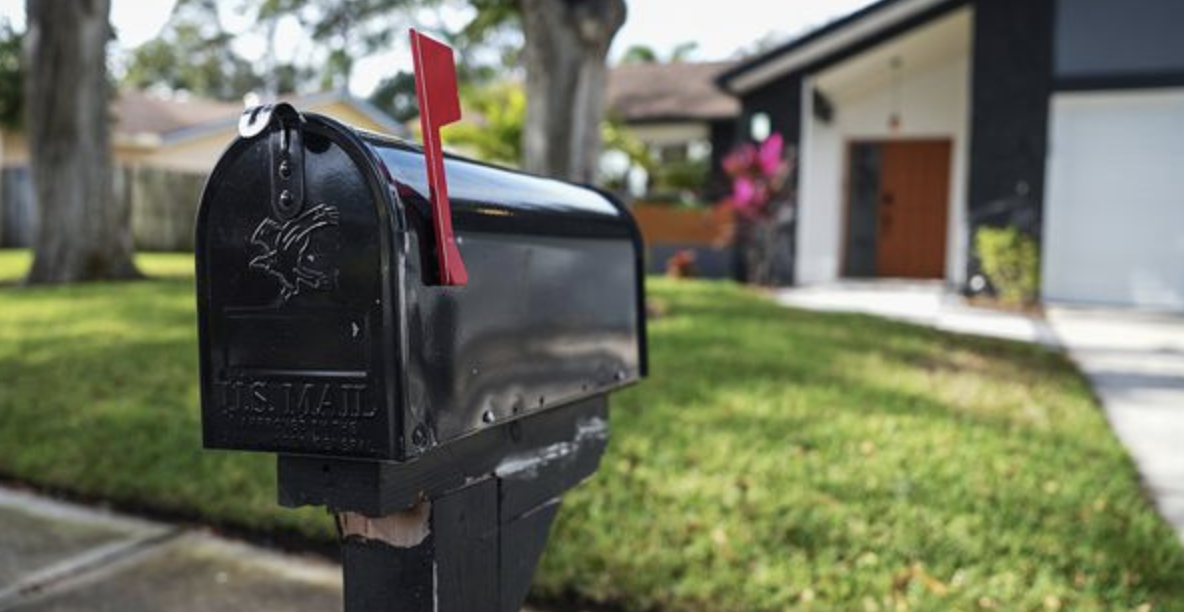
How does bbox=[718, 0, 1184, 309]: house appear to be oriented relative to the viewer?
toward the camera

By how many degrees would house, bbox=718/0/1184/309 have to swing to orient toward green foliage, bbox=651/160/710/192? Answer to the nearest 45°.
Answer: approximately 135° to its right

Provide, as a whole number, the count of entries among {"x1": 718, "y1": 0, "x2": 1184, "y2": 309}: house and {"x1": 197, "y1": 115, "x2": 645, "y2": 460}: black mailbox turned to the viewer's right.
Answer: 0

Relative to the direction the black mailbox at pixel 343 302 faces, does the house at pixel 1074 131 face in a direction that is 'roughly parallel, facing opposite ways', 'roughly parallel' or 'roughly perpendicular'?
roughly parallel

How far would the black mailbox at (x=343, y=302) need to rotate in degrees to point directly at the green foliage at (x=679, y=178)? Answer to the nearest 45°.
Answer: approximately 135° to its right

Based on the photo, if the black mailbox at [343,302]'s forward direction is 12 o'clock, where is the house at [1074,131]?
The house is roughly at 6 o'clock from the black mailbox.

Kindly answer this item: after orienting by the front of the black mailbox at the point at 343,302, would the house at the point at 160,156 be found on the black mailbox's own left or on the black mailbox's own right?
on the black mailbox's own right

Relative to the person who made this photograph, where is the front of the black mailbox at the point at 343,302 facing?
facing the viewer and to the left of the viewer

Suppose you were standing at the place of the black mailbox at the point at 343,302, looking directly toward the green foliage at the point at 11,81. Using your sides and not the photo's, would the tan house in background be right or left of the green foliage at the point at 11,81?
right

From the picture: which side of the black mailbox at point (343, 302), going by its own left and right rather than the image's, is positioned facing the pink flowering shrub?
back

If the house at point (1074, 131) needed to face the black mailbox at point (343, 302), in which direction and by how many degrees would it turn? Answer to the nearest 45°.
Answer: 0° — it already faces it

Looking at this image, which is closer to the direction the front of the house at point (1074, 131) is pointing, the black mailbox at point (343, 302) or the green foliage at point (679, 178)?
the black mailbox

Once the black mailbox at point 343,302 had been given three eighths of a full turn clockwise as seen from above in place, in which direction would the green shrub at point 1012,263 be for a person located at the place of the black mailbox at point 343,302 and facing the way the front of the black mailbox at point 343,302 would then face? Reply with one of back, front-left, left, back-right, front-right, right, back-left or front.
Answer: front-right

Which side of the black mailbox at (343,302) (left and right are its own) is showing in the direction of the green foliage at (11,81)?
right

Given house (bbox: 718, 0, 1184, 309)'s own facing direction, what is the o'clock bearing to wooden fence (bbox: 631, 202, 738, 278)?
The wooden fence is roughly at 4 o'clock from the house.
